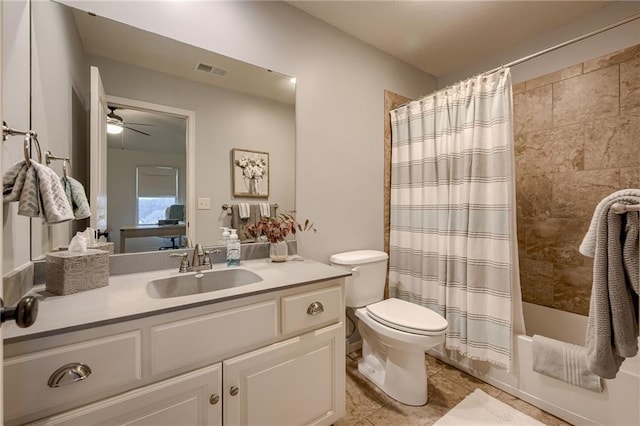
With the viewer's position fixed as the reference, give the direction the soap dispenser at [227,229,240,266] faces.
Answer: facing the viewer

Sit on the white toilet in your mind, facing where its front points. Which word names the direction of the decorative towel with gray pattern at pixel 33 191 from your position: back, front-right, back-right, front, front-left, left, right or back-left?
right

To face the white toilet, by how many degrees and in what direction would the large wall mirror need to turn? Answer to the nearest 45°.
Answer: approximately 45° to its left

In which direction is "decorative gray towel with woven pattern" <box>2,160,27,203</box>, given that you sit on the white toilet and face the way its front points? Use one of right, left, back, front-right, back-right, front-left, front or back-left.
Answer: right

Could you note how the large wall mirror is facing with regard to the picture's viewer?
facing the viewer and to the right of the viewer

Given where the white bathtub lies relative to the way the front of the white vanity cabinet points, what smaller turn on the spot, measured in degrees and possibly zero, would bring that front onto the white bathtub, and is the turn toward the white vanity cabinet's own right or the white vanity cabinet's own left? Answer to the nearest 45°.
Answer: approximately 45° to the white vanity cabinet's own left

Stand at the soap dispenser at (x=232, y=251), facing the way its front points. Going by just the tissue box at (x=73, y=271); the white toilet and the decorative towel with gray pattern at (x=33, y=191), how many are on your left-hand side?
1

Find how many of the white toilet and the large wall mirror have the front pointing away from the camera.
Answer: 0

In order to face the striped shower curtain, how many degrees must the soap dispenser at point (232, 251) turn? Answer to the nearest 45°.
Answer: approximately 90° to its left

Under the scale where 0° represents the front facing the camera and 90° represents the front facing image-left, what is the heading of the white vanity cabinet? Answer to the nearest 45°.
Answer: approximately 315°
